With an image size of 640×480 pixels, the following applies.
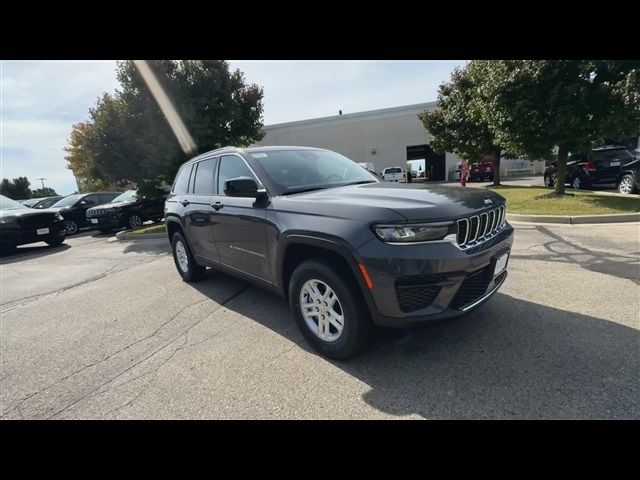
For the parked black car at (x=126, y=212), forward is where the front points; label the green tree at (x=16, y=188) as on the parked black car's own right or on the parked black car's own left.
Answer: on the parked black car's own right

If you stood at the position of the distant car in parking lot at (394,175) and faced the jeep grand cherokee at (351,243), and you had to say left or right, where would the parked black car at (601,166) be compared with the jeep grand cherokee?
left

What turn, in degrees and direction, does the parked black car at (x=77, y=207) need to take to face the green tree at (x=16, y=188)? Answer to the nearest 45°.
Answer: approximately 135° to its right

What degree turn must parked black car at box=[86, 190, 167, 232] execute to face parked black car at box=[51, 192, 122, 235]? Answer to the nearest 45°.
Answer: approximately 90° to its right

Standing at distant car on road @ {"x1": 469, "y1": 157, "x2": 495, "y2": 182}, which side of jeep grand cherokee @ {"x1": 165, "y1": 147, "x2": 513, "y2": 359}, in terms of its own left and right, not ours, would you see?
left

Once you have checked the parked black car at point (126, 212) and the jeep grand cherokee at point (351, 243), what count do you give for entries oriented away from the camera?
0

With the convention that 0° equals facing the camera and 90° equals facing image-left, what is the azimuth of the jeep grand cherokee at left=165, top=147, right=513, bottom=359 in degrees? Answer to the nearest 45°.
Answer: approximately 315°

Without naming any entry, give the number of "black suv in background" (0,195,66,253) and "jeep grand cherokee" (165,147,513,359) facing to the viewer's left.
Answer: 0
